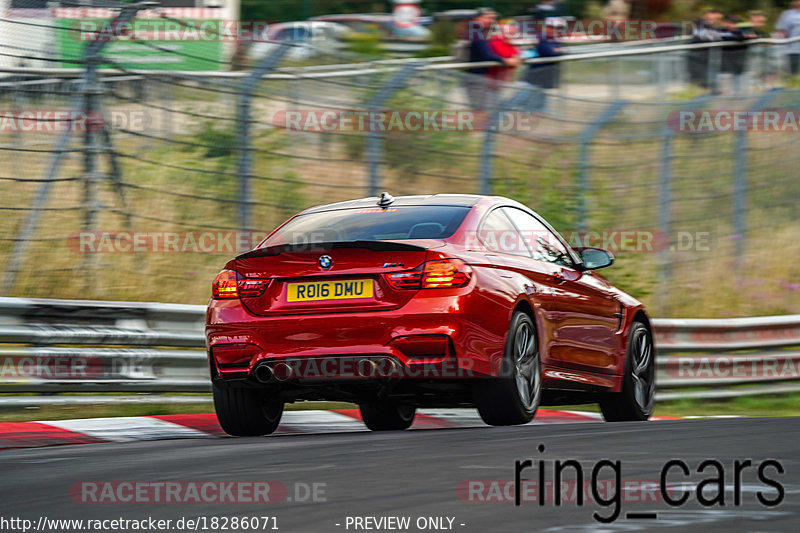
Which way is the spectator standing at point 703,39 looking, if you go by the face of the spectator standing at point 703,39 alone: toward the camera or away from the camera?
toward the camera

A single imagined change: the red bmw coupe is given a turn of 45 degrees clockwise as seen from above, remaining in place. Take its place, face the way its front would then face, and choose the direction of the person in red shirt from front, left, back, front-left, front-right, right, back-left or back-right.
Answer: left

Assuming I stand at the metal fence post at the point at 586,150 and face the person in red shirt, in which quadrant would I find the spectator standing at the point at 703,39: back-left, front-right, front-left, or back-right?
front-right

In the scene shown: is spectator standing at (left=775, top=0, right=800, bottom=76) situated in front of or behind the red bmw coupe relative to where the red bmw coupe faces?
in front

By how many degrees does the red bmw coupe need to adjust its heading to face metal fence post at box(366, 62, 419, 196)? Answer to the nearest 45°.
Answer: approximately 45° to its left

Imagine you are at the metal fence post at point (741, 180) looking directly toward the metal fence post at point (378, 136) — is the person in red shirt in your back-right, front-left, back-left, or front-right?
front-right

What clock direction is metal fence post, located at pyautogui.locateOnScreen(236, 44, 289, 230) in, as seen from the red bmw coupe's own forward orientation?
The metal fence post is roughly at 10 o'clock from the red bmw coupe.

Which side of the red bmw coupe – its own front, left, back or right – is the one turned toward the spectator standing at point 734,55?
front

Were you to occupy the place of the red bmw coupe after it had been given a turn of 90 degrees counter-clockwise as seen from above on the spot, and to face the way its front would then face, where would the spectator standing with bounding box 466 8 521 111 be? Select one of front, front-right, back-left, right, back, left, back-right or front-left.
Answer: front-right

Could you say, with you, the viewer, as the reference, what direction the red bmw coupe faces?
facing away from the viewer and to the right of the viewer

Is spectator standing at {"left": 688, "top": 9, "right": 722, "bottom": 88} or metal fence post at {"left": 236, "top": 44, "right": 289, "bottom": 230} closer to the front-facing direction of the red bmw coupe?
the spectator standing

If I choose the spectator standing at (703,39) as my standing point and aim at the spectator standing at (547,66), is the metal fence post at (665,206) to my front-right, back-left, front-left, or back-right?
front-left

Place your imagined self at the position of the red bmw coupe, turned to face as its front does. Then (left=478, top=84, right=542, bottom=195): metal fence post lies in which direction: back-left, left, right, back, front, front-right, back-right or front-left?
front-left
